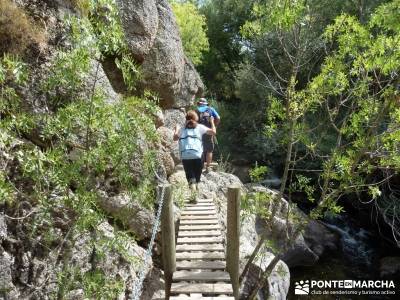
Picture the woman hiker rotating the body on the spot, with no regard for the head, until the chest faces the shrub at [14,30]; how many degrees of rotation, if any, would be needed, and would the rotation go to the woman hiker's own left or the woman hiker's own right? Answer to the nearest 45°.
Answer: approximately 135° to the woman hiker's own left

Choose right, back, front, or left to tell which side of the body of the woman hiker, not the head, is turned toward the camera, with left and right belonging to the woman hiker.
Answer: back
